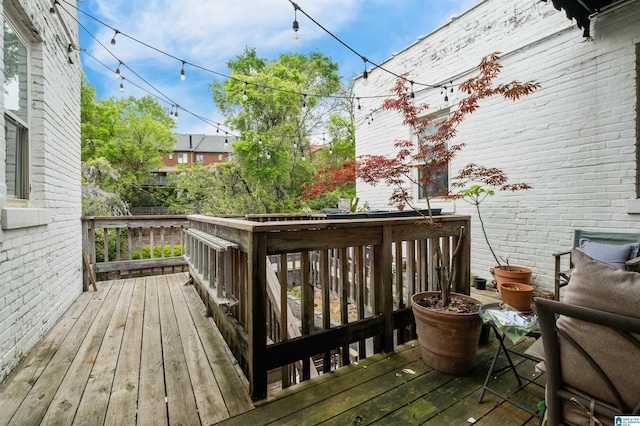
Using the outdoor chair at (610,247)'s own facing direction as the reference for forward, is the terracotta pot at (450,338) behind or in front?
in front

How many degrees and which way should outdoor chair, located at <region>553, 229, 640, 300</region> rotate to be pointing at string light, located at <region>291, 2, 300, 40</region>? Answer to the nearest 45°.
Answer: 0° — it already faces it

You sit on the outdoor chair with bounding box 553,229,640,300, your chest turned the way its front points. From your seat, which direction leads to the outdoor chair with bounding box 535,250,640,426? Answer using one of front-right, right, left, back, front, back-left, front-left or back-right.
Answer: front-left

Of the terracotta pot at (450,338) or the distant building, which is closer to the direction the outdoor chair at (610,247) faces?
the terracotta pot

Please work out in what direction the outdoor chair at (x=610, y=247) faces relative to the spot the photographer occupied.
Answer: facing the viewer and to the left of the viewer

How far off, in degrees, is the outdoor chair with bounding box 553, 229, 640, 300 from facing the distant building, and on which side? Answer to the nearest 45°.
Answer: approximately 45° to its right

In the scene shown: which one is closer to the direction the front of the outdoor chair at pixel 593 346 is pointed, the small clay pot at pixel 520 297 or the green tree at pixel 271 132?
the small clay pot
